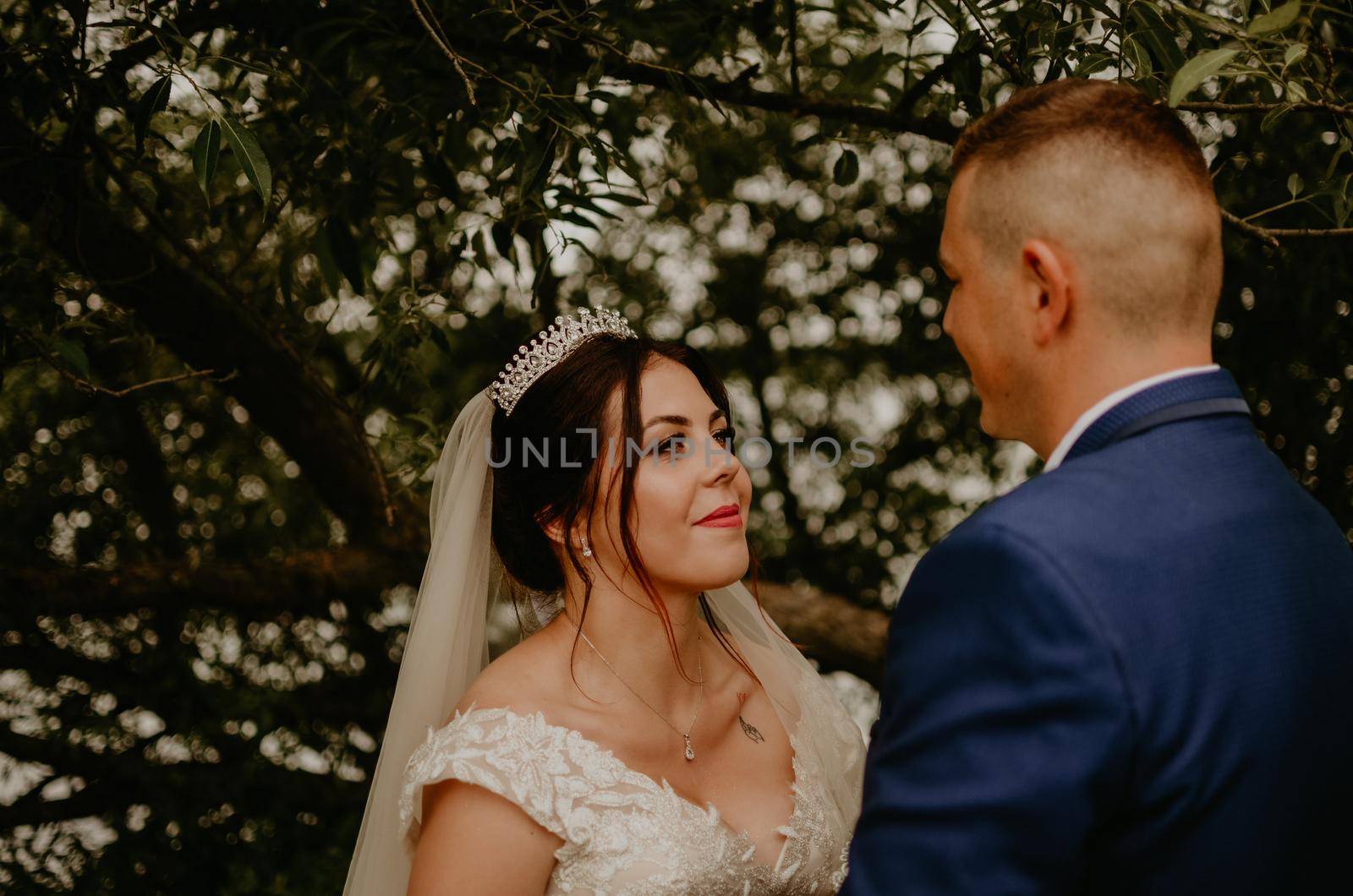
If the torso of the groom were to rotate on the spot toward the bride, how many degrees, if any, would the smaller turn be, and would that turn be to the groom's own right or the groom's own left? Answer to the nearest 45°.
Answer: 0° — they already face them

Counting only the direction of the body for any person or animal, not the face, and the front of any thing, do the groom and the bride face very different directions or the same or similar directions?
very different directions

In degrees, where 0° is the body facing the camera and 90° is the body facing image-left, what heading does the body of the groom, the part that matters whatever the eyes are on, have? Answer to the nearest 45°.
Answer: approximately 135°

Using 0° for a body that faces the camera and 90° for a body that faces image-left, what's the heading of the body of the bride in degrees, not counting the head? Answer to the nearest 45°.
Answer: approximately 315°
